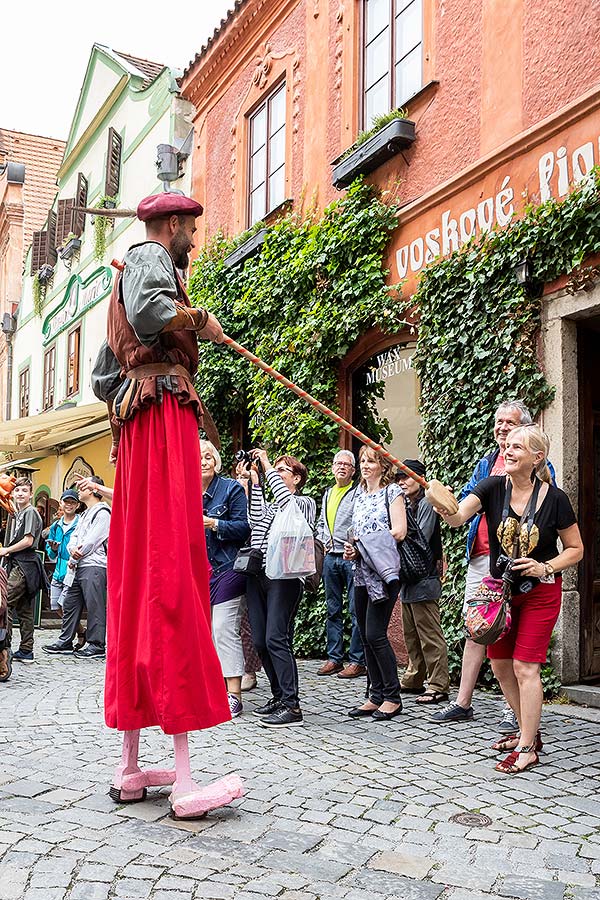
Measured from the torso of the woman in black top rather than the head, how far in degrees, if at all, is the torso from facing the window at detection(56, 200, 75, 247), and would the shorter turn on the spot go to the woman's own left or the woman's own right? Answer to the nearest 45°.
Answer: approximately 90° to the woman's own right

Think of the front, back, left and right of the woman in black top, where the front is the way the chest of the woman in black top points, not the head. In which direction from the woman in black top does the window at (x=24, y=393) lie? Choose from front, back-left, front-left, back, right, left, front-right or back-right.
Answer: right

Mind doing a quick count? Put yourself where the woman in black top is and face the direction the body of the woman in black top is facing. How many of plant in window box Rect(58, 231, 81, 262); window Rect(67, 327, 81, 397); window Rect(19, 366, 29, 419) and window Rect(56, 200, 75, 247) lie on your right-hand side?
4

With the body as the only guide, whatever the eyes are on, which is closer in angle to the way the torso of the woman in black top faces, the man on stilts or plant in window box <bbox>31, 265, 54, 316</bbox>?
the man on stilts

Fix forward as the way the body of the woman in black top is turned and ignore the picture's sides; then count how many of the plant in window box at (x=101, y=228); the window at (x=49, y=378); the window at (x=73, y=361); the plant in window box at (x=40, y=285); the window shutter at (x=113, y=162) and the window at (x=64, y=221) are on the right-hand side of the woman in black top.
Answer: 6

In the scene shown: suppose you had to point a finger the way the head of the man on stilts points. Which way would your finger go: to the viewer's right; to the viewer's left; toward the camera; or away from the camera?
to the viewer's right

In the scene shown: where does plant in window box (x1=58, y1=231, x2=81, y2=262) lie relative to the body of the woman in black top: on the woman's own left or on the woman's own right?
on the woman's own right

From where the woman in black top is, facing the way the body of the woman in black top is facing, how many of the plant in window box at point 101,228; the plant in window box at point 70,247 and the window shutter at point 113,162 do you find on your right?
3

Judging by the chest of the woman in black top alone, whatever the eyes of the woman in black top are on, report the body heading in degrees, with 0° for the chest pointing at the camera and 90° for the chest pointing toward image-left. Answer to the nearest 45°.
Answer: approximately 45°

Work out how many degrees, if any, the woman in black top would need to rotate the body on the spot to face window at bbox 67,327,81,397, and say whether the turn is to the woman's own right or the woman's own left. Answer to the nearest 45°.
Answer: approximately 90° to the woman's own right

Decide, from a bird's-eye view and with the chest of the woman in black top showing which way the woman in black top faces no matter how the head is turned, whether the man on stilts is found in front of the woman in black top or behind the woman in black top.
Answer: in front

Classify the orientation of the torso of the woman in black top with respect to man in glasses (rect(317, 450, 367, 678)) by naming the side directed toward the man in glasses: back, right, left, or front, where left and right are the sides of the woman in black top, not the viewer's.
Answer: right
